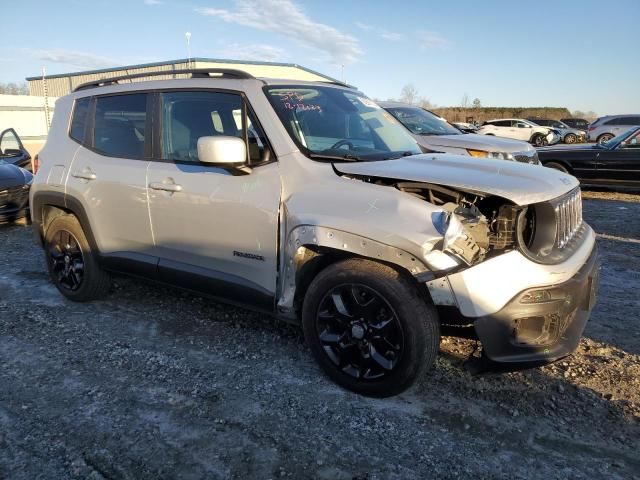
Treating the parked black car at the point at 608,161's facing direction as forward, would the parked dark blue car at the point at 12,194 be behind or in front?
in front

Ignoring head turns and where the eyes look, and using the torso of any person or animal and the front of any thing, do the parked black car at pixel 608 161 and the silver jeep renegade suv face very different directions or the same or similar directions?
very different directions

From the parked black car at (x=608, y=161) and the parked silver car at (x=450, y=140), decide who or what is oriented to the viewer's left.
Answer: the parked black car

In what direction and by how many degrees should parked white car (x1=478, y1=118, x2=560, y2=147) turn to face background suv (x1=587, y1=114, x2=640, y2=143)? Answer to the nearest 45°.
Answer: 0° — it already faces it

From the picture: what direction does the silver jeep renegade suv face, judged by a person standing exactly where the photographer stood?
facing the viewer and to the right of the viewer

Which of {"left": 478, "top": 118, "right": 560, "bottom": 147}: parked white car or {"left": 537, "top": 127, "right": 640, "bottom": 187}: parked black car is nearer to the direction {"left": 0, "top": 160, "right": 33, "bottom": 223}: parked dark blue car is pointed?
the parked black car

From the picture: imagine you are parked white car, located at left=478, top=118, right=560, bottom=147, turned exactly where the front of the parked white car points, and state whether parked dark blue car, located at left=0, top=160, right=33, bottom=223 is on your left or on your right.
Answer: on your right

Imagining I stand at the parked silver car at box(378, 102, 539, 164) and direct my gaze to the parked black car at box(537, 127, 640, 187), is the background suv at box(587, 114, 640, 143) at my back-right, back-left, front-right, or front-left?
front-left

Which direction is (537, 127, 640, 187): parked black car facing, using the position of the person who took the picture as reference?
facing to the left of the viewer

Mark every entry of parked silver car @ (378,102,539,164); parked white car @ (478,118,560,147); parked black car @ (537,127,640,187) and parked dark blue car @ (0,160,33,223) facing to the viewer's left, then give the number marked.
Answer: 1
